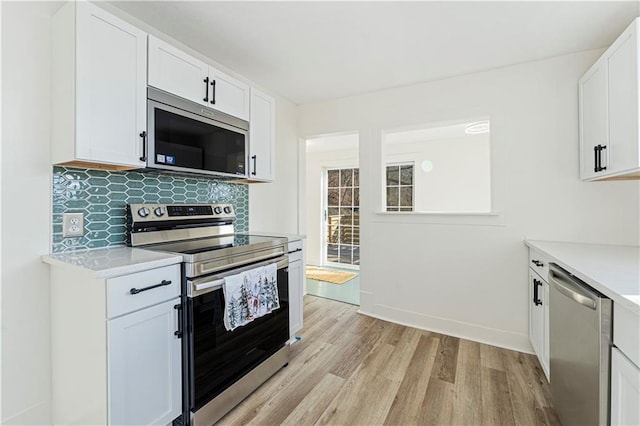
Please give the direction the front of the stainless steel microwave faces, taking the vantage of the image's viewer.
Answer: facing the viewer and to the right of the viewer

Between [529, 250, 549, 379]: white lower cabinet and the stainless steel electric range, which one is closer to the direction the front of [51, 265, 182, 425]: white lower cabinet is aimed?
the white lower cabinet

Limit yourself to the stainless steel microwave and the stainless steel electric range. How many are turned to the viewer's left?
0

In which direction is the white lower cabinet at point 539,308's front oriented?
to the viewer's left

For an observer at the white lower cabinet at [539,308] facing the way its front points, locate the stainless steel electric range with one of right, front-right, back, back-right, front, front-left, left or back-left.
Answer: front-left

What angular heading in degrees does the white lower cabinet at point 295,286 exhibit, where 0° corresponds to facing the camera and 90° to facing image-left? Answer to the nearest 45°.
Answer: approximately 315°

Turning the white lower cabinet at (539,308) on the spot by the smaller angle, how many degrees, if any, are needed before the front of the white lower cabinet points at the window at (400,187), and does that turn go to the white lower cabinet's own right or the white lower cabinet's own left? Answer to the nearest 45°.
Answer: approximately 45° to the white lower cabinet's own right

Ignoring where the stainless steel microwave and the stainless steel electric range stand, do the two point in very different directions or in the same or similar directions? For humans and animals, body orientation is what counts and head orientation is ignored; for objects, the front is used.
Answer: same or similar directions

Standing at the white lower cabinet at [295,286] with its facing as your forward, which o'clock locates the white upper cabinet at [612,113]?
The white upper cabinet is roughly at 11 o'clock from the white lower cabinet.

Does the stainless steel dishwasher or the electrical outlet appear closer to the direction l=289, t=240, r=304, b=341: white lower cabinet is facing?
the stainless steel dishwasher

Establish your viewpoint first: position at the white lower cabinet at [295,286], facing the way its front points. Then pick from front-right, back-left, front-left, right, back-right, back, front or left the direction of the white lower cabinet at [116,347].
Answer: right

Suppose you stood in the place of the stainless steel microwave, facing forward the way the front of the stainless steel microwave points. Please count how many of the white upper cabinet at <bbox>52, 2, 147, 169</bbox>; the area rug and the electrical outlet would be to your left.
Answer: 1

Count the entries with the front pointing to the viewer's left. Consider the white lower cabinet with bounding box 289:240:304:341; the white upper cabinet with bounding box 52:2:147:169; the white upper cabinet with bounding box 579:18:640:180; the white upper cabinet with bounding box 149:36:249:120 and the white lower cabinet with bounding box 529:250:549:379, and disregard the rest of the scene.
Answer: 2

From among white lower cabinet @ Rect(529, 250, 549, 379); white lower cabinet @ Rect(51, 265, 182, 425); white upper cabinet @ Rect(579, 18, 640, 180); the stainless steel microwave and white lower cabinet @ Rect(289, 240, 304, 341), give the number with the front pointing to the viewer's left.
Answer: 2
